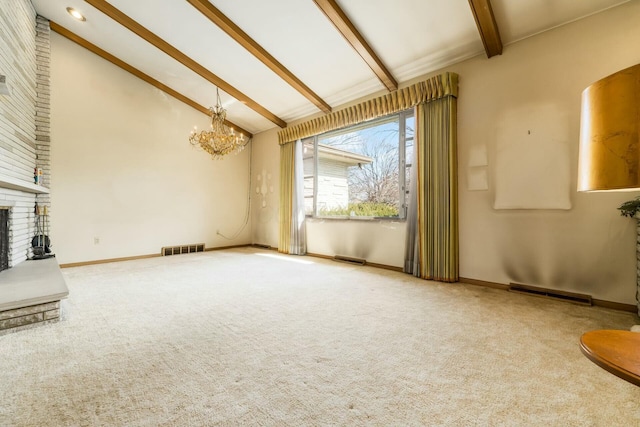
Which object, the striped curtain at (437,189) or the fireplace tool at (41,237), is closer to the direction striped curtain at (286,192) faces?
the fireplace tool

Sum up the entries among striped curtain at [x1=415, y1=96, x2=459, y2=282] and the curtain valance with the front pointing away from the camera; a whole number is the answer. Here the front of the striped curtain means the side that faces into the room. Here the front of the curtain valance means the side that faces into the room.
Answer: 0

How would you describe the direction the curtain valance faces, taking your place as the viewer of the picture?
facing the viewer and to the left of the viewer

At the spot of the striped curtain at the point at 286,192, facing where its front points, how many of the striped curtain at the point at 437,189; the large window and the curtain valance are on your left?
3

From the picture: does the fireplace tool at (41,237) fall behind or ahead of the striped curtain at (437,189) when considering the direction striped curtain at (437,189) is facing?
ahead

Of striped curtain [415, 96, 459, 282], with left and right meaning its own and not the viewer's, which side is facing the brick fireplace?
front

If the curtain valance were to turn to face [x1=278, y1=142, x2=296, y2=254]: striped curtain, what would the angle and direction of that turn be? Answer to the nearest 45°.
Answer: approximately 90° to its right

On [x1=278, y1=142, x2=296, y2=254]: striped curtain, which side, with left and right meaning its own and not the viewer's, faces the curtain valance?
left
